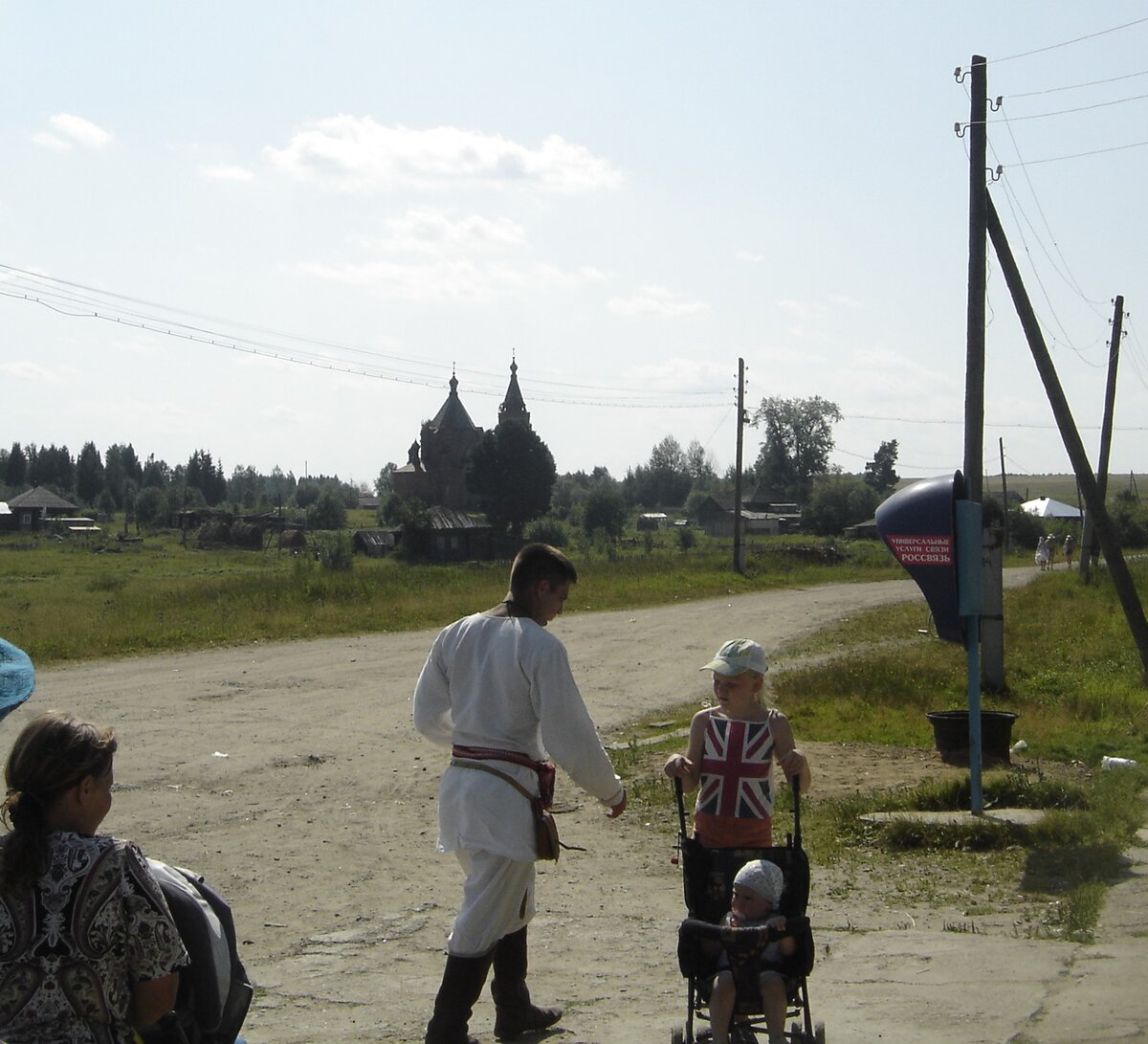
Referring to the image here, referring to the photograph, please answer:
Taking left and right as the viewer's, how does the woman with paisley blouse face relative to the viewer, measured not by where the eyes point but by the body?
facing away from the viewer and to the right of the viewer

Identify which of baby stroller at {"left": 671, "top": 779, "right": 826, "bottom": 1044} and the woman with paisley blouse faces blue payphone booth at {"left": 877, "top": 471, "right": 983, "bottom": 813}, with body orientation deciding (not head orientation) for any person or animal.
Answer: the woman with paisley blouse

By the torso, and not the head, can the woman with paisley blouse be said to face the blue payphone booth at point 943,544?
yes

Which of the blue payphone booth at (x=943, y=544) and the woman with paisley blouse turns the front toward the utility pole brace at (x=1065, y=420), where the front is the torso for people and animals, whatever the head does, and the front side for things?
the woman with paisley blouse

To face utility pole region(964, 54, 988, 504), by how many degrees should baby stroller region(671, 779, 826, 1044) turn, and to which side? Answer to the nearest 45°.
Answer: approximately 180°

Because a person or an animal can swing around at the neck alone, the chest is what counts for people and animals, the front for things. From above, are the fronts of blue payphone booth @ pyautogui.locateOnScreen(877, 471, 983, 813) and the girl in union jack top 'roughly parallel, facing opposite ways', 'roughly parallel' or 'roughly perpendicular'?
roughly perpendicular

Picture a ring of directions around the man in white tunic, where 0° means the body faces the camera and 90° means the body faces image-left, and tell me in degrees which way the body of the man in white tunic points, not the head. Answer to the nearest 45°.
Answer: approximately 225°

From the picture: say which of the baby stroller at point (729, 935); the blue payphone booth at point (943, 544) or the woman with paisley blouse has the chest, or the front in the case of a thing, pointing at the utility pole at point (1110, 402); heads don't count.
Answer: the woman with paisley blouse

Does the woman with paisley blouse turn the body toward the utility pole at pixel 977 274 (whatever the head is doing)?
yes

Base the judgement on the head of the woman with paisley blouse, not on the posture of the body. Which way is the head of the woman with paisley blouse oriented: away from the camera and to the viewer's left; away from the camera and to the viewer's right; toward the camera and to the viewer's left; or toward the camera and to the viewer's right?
away from the camera and to the viewer's right

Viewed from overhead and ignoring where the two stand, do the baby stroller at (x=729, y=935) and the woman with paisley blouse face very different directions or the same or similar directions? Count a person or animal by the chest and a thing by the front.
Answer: very different directions

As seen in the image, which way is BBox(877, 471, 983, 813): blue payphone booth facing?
to the viewer's left
